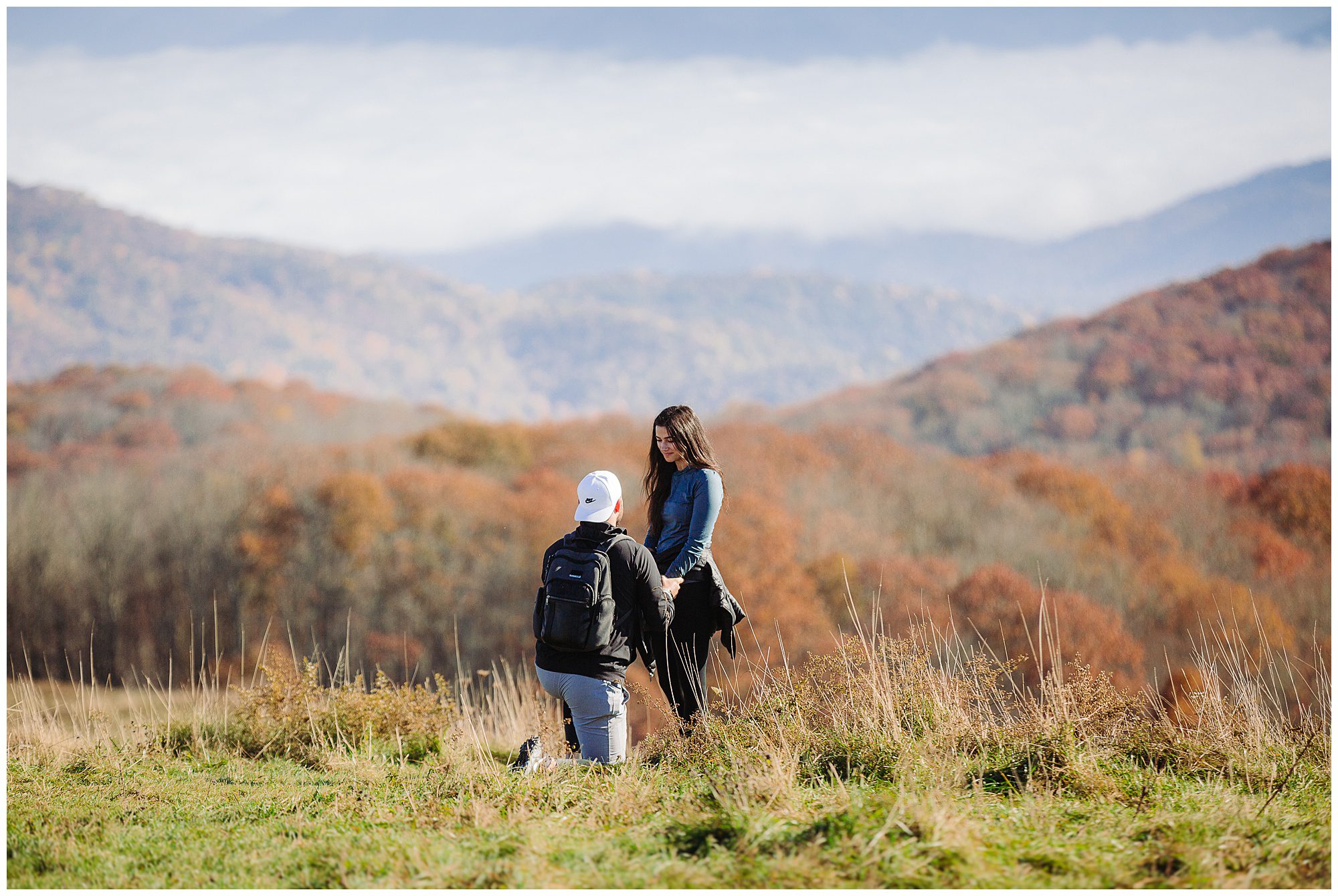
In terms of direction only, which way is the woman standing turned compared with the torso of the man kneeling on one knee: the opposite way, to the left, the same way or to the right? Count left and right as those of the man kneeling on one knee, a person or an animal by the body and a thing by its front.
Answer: the opposite way

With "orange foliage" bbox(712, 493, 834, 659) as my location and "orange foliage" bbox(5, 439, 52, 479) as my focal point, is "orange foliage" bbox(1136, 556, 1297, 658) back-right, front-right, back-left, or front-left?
back-right

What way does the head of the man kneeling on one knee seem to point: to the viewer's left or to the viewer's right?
to the viewer's right

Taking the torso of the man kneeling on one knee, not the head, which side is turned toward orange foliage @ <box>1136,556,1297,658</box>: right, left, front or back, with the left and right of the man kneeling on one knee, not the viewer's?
front

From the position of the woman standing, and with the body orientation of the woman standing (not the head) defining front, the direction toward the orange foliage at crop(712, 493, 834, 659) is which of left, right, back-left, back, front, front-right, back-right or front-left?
back-right

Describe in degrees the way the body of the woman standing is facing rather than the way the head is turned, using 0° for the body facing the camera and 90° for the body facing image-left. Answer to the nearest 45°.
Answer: approximately 45°

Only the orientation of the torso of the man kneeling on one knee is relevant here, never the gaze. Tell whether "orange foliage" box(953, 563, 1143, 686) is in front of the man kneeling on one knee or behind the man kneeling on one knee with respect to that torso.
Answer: in front

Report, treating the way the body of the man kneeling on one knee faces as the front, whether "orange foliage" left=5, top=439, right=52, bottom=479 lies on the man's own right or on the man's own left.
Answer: on the man's own left

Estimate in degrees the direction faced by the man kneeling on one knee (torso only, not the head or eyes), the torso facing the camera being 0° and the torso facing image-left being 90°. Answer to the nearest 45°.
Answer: approximately 225°

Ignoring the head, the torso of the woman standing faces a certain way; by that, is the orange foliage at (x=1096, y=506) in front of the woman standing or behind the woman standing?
behind

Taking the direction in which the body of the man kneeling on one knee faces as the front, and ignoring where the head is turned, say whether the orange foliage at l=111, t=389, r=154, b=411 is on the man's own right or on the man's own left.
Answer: on the man's own left

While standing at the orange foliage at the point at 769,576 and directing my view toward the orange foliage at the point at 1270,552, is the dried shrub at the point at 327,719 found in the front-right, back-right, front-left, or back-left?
back-right
